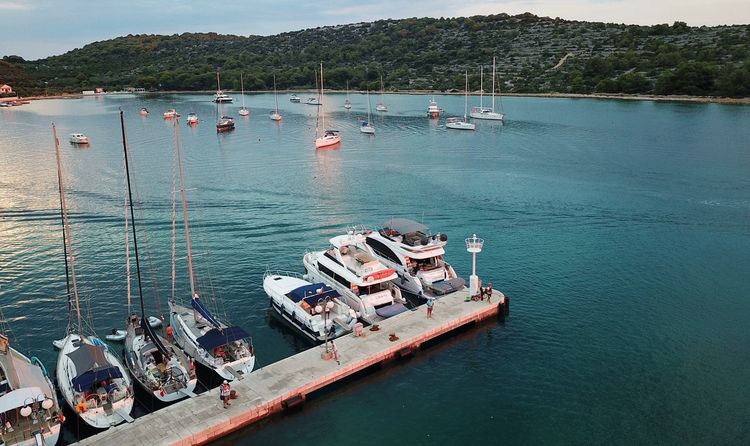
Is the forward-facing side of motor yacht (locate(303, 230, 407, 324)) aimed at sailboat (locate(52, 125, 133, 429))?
no

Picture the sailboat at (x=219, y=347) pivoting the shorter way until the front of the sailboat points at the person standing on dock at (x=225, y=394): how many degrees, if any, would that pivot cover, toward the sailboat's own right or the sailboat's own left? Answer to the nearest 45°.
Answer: approximately 135° to the sailboat's own left

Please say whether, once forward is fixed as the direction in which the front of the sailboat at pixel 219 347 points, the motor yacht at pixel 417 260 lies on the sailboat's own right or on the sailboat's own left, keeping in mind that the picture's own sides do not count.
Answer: on the sailboat's own right

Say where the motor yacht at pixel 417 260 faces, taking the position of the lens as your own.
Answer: facing away from the viewer and to the left of the viewer

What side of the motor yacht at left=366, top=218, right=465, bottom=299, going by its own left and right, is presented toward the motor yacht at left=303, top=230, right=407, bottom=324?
left

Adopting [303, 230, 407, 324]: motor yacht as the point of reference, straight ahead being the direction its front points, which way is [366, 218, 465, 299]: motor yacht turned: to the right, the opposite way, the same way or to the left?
the same way

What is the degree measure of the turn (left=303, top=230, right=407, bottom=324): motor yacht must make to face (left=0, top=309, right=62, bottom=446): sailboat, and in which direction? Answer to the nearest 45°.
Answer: approximately 90° to its left

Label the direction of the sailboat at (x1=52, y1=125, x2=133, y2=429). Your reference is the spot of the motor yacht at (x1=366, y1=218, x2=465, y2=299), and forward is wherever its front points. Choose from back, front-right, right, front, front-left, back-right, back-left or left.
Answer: left

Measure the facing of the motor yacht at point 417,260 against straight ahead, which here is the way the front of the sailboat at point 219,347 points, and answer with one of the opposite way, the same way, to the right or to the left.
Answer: the same way

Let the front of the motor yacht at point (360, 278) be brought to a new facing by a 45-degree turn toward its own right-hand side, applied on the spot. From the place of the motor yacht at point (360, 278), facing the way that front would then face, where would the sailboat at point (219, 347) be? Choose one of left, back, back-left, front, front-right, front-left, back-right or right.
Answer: back-left

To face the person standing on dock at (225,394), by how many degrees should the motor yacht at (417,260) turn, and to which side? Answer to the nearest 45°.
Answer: approximately 90° to its left

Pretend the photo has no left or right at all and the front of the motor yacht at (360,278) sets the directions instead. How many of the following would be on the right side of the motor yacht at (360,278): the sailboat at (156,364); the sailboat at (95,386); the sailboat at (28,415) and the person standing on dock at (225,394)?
0

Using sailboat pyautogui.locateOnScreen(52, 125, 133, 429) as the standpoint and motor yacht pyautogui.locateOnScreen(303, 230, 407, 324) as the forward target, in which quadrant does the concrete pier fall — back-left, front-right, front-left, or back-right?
front-right

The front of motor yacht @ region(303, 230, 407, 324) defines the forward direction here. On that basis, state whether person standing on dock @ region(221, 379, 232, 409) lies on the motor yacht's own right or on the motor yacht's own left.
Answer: on the motor yacht's own left

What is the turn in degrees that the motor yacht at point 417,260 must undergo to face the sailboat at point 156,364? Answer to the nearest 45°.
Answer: approximately 90° to its left

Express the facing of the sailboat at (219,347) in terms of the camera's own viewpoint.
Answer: facing away from the viewer and to the left of the viewer

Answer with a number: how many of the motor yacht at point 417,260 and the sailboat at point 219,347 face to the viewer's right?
0

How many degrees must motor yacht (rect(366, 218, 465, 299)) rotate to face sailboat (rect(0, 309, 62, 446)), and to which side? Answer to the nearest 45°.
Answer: approximately 90° to its left

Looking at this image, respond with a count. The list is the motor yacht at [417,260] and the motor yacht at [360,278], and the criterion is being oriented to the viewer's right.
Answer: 0

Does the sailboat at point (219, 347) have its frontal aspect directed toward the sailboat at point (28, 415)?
no

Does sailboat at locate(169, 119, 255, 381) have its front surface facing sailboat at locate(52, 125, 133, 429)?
no

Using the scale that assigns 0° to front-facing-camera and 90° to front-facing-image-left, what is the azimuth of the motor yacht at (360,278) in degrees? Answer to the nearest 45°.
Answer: approximately 135°
